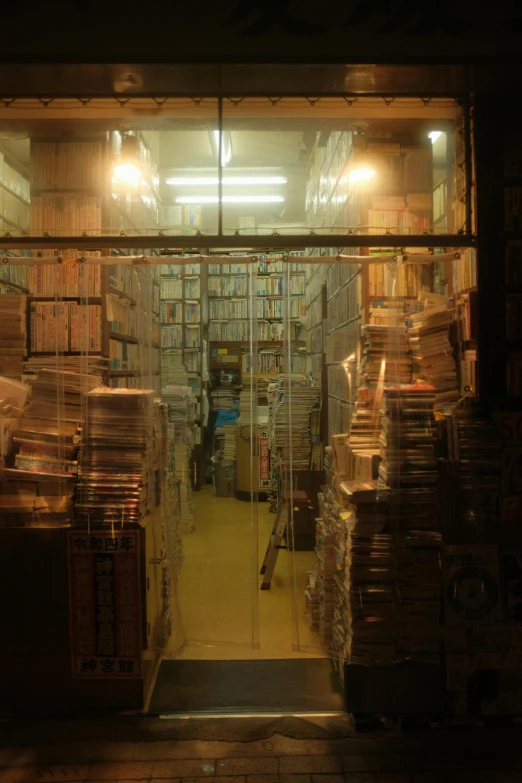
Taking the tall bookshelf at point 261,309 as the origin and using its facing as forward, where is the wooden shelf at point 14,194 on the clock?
The wooden shelf is roughly at 1 o'clock from the tall bookshelf.

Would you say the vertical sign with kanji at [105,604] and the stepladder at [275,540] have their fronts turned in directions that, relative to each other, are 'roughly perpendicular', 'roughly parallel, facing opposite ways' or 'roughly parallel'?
roughly perpendicular

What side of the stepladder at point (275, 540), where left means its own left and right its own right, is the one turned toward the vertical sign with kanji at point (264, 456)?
right

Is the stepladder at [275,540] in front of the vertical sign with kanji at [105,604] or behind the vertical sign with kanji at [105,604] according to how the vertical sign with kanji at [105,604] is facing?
behind

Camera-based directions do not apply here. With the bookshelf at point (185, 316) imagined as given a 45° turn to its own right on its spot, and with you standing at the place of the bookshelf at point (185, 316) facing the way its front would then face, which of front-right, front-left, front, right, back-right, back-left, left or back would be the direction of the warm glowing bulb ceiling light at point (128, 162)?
front-left

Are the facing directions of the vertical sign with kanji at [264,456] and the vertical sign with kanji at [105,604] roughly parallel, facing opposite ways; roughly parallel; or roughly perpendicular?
roughly parallel

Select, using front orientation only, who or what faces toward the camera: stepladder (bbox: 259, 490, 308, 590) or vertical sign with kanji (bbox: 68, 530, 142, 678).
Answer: the vertical sign with kanji

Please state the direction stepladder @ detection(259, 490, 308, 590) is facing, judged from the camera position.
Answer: facing to the left of the viewer

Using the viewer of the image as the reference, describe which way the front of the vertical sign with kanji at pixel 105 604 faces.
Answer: facing the viewer

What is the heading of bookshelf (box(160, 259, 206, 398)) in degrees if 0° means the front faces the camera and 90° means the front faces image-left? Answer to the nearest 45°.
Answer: approximately 0°

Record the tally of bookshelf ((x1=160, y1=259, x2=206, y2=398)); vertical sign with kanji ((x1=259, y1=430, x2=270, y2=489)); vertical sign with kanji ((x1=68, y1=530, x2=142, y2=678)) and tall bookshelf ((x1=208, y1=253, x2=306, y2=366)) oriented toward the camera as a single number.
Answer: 4

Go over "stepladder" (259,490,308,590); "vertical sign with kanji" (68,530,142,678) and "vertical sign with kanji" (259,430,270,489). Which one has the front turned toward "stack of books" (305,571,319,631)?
"vertical sign with kanji" (259,430,270,489)

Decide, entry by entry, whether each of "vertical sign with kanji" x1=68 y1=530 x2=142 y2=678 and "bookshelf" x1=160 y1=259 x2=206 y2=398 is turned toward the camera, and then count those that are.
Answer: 2

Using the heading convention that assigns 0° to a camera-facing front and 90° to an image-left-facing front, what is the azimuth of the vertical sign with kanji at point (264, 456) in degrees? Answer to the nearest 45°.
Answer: approximately 0°

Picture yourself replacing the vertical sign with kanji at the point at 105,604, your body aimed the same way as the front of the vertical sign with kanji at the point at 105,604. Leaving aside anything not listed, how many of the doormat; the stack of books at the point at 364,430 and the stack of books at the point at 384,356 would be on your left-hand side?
3

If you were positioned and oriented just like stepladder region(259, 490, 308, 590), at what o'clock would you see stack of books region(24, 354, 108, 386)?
The stack of books is roughly at 11 o'clock from the stepladder.

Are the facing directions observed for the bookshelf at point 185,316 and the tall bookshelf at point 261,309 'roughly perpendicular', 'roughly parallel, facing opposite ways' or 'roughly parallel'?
roughly parallel
